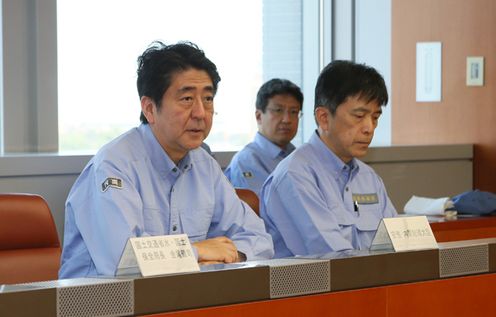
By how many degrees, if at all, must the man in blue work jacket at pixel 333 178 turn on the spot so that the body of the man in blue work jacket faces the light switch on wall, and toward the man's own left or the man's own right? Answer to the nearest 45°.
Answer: approximately 135° to the man's own left

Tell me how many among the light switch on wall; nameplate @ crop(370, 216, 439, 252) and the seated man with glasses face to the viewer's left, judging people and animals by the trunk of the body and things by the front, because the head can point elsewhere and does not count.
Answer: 0

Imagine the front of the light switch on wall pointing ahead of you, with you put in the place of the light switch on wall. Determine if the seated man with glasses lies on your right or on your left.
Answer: on your right

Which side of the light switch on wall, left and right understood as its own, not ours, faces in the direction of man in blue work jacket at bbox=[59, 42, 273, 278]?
front

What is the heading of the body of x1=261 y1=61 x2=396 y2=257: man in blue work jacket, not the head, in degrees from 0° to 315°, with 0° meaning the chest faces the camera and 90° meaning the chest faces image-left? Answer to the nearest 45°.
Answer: approximately 315°

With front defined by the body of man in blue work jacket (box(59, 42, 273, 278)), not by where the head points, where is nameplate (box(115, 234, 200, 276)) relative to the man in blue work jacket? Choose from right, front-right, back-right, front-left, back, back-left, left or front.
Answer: front-right

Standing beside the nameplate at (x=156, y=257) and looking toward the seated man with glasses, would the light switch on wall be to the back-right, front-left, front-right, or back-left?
front-right

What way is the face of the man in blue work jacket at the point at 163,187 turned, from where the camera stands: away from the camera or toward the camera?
toward the camera

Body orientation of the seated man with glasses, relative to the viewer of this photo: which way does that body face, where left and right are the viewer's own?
facing the viewer and to the right of the viewer

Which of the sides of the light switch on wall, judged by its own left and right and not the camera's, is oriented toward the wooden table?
front

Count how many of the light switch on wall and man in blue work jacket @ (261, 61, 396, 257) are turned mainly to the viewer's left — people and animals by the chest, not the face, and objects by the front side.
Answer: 0

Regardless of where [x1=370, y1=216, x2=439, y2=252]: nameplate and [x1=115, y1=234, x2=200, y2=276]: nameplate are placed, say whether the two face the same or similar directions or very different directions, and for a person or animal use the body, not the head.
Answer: same or similar directions

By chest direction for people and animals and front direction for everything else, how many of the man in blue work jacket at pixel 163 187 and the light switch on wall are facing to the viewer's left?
0

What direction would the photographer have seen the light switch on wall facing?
facing the viewer

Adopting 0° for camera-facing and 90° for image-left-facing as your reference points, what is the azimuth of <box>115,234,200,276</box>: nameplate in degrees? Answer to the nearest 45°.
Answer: approximately 315°
